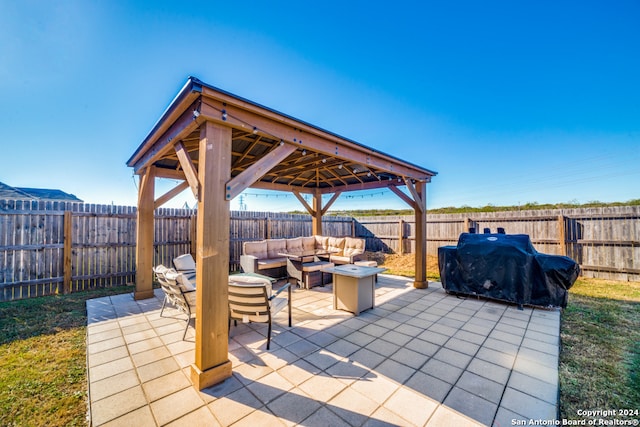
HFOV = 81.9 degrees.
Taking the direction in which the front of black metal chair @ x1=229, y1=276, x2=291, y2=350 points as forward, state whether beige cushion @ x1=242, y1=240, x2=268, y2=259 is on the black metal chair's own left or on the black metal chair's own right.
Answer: on the black metal chair's own left

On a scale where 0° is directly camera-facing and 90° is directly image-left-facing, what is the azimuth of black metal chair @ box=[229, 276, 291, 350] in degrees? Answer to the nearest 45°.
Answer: approximately 225°

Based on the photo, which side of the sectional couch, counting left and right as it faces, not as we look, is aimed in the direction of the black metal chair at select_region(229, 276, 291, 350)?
front

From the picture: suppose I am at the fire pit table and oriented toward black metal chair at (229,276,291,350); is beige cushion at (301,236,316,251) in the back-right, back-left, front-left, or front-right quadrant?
back-right

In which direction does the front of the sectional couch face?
toward the camera

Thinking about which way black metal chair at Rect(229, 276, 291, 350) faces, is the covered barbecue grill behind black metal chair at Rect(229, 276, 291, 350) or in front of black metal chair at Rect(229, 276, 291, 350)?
in front

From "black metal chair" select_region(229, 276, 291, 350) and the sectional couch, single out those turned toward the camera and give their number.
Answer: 1

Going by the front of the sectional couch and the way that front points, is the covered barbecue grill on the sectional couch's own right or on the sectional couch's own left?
on the sectional couch's own left

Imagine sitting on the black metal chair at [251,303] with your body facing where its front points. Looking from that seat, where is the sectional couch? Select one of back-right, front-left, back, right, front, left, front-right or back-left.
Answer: front-left

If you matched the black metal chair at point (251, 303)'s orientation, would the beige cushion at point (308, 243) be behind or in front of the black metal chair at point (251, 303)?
in front

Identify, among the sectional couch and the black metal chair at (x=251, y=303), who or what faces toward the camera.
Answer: the sectional couch

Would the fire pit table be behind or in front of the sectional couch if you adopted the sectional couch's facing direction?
in front
